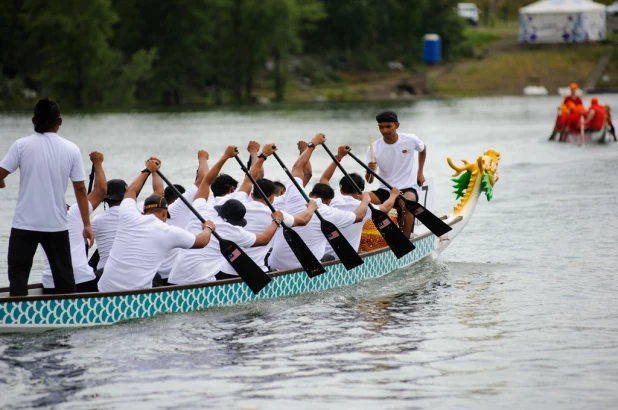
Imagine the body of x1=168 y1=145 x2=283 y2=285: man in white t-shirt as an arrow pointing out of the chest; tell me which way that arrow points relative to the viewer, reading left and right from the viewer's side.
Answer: facing away from the viewer and to the right of the viewer

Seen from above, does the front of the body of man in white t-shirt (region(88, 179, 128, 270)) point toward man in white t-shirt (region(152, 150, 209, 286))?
yes

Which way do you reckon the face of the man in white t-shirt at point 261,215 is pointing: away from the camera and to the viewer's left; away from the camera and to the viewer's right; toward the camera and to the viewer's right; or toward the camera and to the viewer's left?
away from the camera and to the viewer's right

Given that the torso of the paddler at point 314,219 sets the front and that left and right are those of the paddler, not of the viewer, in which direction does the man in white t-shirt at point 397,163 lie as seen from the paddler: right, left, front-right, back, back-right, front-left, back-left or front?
front

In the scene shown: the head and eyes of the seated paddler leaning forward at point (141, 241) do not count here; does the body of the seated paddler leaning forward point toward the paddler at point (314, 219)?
yes

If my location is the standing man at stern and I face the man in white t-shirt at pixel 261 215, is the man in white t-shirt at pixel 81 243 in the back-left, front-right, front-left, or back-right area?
front-left

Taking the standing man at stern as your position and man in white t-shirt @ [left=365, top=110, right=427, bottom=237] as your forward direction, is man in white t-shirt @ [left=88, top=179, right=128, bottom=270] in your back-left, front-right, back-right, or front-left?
front-left

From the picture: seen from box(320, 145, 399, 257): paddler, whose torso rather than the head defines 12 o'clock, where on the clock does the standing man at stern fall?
The standing man at stern is roughly at 6 o'clock from the paddler.

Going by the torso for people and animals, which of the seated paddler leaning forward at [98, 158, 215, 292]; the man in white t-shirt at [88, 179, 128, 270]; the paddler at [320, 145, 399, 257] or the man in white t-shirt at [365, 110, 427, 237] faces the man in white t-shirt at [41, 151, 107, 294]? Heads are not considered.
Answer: the man in white t-shirt at [365, 110, 427, 237]

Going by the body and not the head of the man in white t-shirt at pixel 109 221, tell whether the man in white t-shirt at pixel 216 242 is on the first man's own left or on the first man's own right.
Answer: on the first man's own right

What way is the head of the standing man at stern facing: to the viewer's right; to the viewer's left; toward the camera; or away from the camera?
away from the camera

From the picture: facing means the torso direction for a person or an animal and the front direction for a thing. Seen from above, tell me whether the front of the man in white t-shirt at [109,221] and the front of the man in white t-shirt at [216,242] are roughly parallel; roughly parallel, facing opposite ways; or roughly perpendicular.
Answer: roughly parallel

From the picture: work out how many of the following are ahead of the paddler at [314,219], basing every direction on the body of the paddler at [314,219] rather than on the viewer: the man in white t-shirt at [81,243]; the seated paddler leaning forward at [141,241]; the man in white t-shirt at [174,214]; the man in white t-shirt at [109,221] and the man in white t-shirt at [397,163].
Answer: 1

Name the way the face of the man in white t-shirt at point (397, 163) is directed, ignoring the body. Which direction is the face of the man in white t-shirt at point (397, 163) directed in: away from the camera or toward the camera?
toward the camera

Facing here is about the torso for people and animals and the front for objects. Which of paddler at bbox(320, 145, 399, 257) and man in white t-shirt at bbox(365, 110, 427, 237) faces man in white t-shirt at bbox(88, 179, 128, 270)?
man in white t-shirt at bbox(365, 110, 427, 237)

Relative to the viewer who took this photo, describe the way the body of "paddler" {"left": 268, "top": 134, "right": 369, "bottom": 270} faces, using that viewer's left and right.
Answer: facing away from the viewer and to the right of the viewer

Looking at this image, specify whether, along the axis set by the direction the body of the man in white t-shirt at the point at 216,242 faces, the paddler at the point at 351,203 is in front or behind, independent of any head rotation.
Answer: in front

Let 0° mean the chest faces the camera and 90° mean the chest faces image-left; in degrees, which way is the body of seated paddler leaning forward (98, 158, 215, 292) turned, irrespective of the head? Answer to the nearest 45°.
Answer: approximately 225°

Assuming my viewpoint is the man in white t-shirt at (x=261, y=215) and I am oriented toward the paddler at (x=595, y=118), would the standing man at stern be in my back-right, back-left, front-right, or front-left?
back-left
